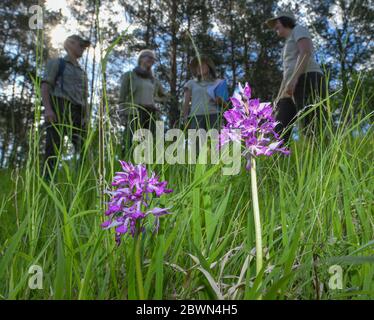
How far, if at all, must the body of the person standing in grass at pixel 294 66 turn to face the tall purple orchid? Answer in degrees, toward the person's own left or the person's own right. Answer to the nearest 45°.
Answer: approximately 90° to the person's own left

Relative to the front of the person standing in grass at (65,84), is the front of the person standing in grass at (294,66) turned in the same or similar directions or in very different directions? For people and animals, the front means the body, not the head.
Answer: very different directions

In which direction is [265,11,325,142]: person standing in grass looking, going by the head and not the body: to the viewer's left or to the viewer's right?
to the viewer's left

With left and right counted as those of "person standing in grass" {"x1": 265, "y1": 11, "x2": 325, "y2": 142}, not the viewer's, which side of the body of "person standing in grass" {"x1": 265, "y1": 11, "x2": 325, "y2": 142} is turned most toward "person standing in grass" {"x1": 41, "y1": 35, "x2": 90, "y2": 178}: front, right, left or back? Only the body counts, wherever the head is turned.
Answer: front

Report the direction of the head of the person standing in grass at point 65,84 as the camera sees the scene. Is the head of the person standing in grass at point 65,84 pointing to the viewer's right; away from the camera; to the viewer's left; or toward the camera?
to the viewer's right

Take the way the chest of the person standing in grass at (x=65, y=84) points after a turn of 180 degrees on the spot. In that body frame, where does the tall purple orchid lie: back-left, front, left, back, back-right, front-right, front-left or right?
back-left

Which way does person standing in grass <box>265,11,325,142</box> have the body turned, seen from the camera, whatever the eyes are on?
to the viewer's left

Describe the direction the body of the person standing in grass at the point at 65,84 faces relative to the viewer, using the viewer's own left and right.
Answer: facing the viewer and to the right of the viewer

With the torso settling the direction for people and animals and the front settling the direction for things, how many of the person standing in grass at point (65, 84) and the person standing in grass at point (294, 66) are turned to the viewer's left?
1
